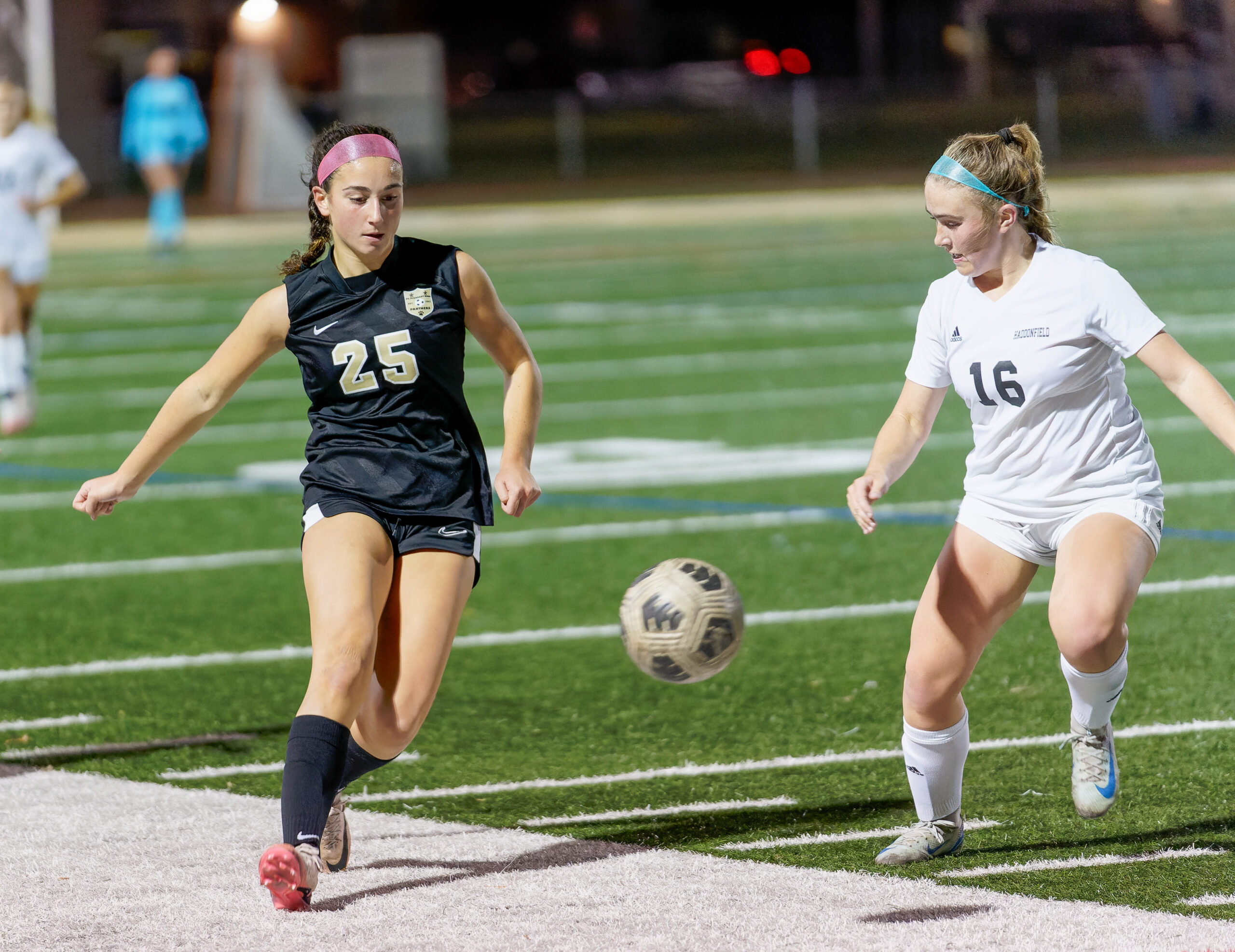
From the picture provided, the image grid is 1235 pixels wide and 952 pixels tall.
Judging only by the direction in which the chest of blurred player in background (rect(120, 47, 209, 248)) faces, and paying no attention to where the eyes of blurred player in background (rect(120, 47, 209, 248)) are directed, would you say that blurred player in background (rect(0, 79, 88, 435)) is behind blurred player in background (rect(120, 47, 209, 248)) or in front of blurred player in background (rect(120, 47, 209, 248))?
in front

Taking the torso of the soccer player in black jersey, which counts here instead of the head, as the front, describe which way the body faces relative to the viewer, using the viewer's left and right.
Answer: facing the viewer

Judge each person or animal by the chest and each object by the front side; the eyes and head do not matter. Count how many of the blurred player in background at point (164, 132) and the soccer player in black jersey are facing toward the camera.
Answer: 2

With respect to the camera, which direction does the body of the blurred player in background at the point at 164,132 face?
toward the camera

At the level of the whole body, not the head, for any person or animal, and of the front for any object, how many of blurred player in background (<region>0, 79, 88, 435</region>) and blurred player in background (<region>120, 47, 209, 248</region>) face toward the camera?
2

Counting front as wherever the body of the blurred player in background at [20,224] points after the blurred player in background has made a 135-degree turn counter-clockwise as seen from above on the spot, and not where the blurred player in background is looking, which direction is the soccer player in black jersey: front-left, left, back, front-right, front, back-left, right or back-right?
back-right

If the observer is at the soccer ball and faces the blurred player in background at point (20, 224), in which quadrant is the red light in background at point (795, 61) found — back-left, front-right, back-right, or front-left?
front-right

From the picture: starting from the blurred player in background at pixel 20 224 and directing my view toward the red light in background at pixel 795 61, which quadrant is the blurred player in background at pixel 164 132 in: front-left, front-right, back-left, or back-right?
front-left

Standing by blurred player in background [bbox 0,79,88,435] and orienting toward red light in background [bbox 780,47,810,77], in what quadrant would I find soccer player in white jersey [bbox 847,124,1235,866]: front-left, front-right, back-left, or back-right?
back-right

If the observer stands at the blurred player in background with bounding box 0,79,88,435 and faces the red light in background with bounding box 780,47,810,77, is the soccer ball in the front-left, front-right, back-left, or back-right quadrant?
back-right

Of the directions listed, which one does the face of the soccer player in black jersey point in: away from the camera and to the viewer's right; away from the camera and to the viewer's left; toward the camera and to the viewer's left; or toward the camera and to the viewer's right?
toward the camera and to the viewer's right

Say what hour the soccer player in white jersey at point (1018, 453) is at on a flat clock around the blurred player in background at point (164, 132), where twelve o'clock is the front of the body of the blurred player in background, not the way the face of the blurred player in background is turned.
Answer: The soccer player in white jersey is roughly at 12 o'clock from the blurred player in background.

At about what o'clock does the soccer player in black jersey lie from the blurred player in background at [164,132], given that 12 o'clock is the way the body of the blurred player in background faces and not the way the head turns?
The soccer player in black jersey is roughly at 12 o'clock from the blurred player in background.

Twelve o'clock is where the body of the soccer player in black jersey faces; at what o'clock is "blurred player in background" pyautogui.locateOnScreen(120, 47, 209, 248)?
The blurred player in background is roughly at 6 o'clock from the soccer player in black jersey.

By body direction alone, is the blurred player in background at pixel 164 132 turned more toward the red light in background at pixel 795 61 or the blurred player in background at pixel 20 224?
the blurred player in background

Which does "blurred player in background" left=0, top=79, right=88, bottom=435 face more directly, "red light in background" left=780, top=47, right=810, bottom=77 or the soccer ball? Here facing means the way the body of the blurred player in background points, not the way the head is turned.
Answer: the soccer ball
